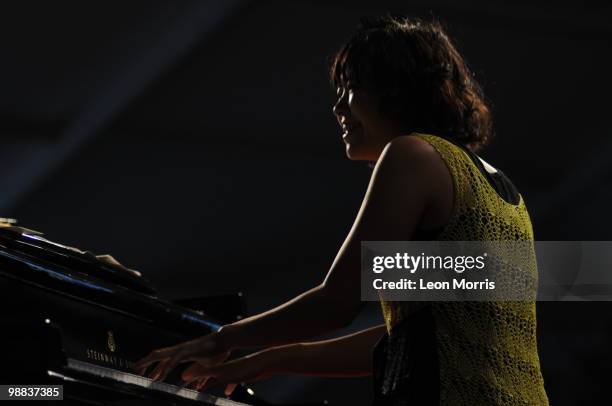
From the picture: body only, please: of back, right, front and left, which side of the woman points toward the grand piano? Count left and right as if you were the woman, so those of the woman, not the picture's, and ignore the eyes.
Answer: front

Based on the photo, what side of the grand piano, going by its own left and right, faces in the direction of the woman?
front

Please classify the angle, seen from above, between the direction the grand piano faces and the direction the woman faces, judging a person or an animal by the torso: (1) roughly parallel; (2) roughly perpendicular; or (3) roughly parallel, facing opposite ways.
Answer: roughly parallel, facing opposite ways

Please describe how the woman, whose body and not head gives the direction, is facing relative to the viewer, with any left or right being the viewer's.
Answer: facing away from the viewer and to the left of the viewer

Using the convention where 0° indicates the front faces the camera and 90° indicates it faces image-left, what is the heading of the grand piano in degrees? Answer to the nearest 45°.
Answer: approximately 315°

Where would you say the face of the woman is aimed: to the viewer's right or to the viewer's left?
to the viewer's left
